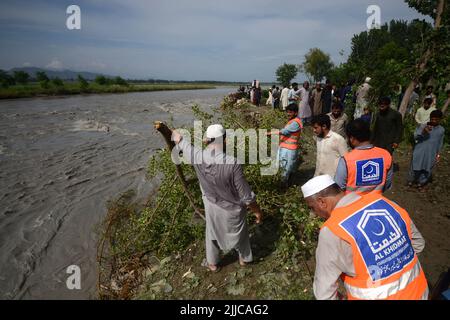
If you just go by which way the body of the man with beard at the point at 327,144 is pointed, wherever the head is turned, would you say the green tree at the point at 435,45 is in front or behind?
behind

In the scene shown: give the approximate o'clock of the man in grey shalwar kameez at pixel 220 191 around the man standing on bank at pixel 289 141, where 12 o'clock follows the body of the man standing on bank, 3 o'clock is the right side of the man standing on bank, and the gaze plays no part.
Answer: The man in grey shalwar kameez is roughly at 11 o'clock from the man standing on bank.

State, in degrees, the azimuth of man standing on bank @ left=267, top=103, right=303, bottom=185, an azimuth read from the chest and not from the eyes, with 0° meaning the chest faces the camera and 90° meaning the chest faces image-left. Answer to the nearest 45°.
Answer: approximately 45°
